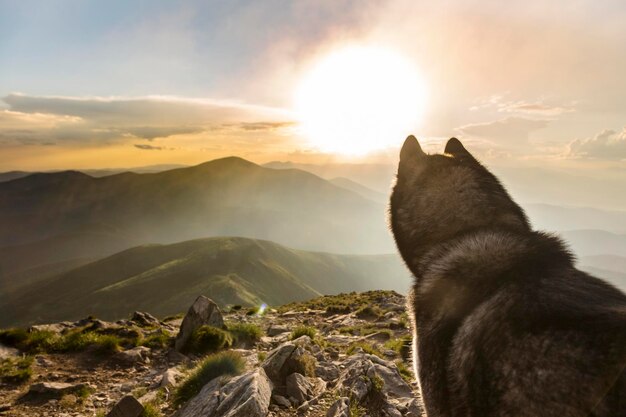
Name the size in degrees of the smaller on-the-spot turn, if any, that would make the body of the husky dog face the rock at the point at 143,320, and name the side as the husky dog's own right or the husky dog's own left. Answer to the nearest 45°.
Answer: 0° — it already faces it

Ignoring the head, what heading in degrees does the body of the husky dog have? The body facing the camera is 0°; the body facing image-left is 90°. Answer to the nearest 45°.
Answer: approximately 135°
